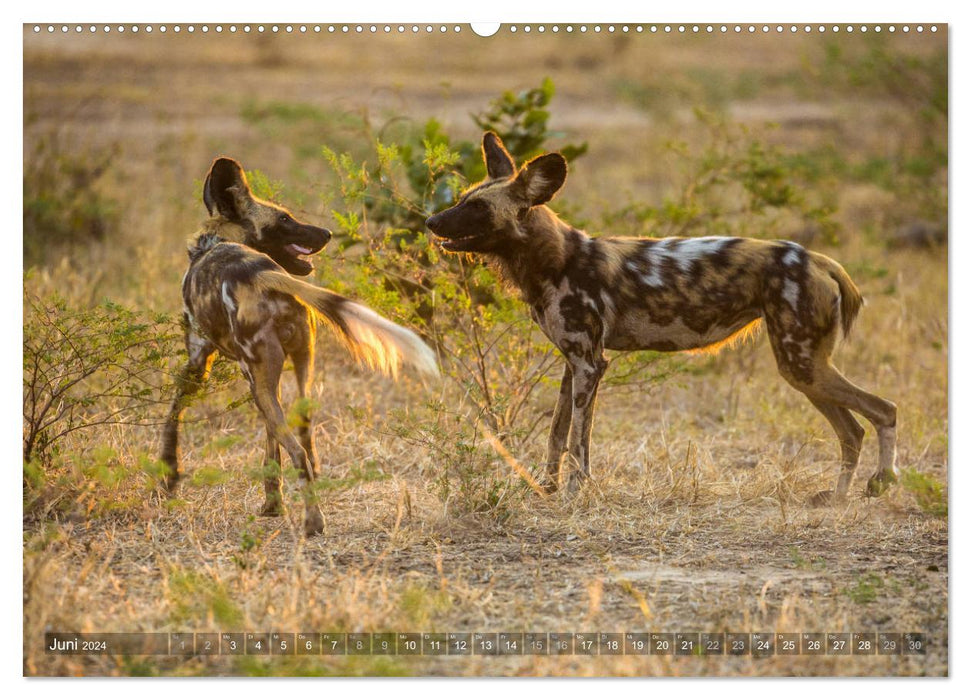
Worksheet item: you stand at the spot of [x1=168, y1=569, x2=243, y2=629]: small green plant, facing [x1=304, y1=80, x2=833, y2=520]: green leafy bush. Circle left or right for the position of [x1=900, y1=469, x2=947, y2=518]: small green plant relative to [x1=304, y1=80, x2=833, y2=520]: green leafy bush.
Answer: right

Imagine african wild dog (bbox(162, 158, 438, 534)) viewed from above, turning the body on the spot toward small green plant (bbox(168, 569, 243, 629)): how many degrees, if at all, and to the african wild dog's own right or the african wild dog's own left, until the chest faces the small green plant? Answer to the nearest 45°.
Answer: approximately 135° to the african wild dog's own left

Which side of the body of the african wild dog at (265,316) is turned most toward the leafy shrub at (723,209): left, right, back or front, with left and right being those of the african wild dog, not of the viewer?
right

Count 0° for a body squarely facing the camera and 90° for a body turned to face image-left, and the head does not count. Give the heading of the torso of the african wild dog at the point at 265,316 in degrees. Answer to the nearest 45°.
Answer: approximately 135°

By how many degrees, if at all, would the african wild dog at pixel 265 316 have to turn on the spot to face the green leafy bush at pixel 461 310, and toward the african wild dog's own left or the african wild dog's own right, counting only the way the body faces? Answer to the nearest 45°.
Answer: approximately 90° to the african wild dog's own right

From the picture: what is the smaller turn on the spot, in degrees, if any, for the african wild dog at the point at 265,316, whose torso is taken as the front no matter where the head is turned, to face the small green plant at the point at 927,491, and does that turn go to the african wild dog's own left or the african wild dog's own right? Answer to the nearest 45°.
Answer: approximately 135° to the african wild dog's own right
